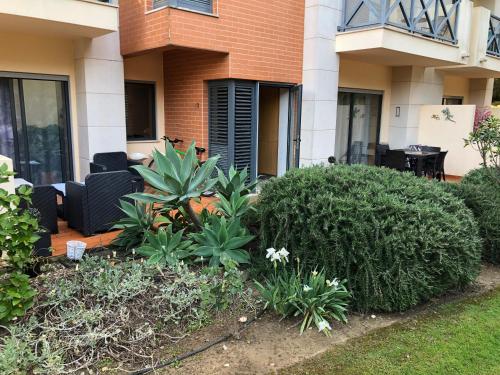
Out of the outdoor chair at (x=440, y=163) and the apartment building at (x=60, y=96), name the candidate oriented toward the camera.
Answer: the apartment building

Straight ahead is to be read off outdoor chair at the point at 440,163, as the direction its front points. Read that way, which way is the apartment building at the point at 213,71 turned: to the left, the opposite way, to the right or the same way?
to the left

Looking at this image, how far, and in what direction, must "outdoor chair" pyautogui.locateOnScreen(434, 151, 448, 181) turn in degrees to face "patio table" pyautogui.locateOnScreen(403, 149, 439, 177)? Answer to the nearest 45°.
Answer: approximately 45° to its left

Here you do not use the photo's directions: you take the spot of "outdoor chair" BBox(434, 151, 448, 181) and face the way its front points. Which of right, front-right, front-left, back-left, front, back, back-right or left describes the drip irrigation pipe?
left

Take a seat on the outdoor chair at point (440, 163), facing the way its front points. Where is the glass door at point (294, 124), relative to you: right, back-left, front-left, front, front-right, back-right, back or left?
front-left

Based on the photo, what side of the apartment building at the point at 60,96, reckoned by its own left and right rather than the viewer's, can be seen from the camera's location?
front

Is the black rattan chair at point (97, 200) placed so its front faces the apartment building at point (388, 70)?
no

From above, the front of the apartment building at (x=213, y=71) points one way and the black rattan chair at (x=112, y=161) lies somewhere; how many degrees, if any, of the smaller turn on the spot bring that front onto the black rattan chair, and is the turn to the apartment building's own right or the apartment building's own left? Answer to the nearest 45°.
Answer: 0° — it already faces it

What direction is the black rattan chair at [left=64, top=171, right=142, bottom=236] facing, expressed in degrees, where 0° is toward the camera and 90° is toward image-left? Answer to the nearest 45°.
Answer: approximately 135°

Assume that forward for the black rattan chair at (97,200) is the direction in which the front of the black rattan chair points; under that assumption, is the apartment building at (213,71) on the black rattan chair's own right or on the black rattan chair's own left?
on the black rattan chair's own right

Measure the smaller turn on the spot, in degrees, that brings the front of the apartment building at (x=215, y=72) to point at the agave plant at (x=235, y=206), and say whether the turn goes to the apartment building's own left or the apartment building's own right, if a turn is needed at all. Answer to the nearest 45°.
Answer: approximately 45° to the apartment building's own left

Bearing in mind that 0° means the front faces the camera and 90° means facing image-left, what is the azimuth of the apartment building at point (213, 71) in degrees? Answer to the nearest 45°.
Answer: approximately 45°

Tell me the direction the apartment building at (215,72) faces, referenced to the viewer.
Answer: facing the viewer and to the left of the viewer

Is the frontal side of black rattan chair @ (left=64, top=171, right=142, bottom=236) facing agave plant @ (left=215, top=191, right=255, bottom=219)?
no

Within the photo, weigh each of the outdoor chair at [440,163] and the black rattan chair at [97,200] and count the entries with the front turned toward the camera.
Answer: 0

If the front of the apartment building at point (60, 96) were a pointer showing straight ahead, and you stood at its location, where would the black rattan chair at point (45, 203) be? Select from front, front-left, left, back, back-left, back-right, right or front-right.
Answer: front

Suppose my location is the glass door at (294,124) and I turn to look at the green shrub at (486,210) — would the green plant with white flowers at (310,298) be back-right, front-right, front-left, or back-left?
front-right

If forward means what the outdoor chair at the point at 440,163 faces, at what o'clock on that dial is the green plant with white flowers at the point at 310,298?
The green plant with white flowers is roughly at 9 o'clock from the outdoor chair.

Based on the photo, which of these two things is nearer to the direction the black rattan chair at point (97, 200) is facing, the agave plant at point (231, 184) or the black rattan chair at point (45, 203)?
the black rattan chair

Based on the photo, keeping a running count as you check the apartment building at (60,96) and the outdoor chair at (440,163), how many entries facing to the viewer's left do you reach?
1
